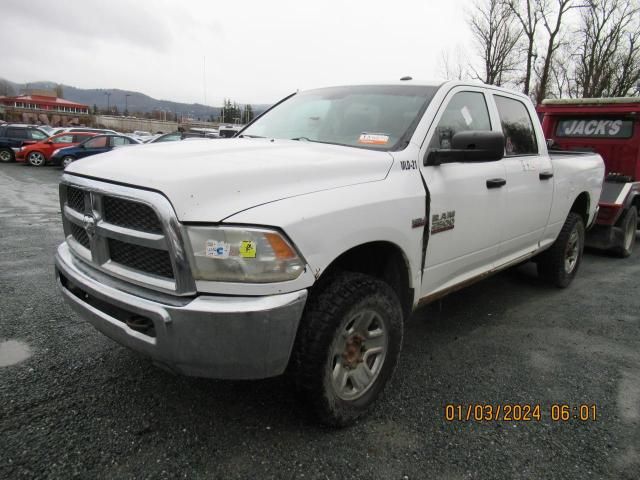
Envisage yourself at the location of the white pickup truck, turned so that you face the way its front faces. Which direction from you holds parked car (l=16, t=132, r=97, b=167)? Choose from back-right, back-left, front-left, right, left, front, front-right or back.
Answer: right

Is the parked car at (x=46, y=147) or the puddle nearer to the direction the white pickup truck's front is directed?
the puddle

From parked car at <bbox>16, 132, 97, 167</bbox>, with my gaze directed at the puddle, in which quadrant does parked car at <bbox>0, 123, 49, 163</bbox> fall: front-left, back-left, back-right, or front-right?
back-right

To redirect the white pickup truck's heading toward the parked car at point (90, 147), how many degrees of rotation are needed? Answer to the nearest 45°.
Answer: approximately 90° to its right

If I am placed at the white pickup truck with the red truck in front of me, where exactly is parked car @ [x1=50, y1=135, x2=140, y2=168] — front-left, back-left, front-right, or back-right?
front-left

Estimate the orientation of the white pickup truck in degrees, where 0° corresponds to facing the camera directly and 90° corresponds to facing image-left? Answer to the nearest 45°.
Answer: approximately 45°

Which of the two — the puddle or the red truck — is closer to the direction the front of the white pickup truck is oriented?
the puddle

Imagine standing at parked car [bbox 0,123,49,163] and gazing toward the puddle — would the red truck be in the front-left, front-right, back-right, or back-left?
front-left

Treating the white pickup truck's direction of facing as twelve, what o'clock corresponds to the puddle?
The puddle is roughly at 2 o'clock from the white pickup truck.

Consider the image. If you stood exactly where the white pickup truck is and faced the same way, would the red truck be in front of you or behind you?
behind
